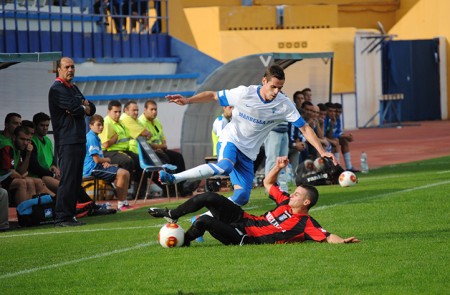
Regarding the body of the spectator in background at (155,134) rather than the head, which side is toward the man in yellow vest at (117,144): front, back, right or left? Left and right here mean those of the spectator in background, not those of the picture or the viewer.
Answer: right

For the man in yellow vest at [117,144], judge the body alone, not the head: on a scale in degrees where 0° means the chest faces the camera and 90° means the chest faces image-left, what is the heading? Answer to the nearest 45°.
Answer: approximately 315°

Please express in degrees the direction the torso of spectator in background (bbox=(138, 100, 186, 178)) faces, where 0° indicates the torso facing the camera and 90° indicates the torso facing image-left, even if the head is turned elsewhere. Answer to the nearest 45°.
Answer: approximately 315°

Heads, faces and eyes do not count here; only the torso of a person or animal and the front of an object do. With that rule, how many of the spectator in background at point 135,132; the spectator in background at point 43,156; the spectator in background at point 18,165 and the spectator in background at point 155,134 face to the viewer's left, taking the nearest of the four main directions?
0

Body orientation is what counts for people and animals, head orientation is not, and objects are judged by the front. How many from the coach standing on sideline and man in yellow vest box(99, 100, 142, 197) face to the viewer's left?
0

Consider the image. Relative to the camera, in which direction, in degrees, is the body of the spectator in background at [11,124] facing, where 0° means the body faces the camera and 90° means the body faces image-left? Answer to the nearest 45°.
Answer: approximately 315°

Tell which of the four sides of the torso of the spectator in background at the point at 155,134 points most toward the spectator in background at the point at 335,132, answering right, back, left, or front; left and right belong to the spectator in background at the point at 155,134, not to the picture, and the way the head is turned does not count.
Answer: left

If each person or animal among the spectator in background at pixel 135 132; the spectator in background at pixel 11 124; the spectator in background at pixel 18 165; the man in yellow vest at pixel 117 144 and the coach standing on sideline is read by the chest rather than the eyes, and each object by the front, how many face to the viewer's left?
0

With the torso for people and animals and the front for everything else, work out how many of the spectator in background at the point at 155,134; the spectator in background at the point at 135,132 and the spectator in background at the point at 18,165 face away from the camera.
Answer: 0

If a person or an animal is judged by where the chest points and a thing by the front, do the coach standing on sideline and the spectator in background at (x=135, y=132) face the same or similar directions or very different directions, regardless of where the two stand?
same or similar directions

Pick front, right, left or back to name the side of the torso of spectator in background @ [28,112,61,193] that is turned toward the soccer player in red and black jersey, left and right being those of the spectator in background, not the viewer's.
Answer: front

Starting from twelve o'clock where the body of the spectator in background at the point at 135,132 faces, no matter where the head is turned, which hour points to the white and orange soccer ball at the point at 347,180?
The white and orange soccer ball is roughly at 11 o'clock from the spectator in background.

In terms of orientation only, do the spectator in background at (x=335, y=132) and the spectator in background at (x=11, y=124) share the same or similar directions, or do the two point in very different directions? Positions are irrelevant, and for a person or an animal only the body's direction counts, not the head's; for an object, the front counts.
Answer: same or similar directions

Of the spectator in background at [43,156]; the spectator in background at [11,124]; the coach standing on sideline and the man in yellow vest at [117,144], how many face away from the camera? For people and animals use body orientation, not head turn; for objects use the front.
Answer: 0

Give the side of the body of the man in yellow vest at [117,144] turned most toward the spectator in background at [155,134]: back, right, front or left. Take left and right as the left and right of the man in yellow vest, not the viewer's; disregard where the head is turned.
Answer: left

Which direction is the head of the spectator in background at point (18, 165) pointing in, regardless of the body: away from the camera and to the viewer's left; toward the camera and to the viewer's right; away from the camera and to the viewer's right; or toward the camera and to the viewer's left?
toward the camera and to the viewer's right

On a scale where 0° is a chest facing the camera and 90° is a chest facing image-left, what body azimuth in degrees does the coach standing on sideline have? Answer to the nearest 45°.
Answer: approximately 315°

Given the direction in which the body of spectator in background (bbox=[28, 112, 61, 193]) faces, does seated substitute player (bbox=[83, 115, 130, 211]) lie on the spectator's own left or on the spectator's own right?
on the spectator's own left
